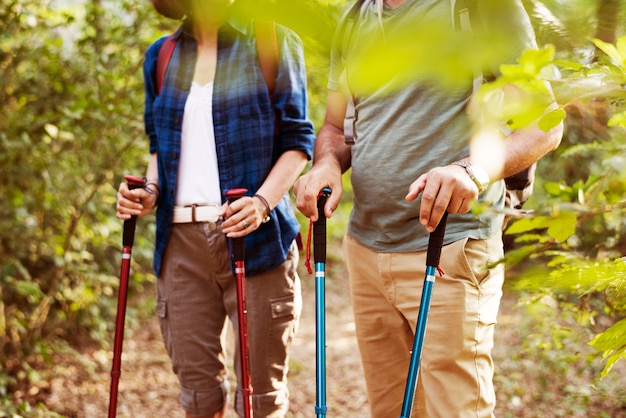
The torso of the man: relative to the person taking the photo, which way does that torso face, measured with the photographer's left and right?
facing the viewer and to the left of the viewer

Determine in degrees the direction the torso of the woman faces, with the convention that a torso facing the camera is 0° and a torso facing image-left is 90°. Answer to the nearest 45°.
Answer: approximately 45°
